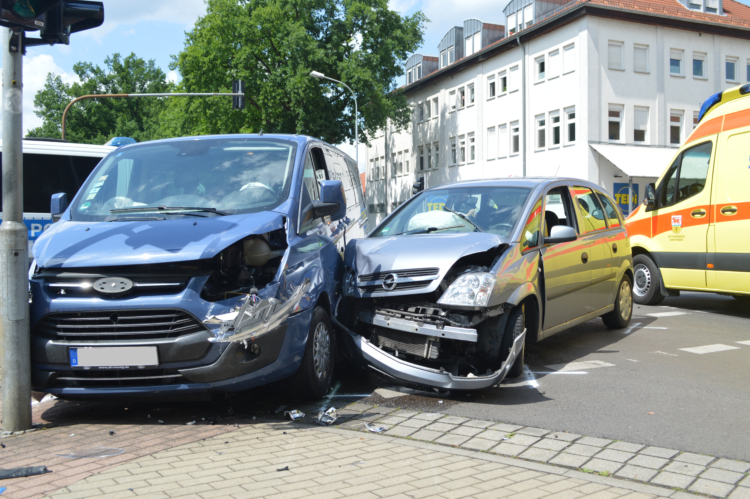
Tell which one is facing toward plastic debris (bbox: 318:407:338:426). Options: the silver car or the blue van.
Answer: the silver car

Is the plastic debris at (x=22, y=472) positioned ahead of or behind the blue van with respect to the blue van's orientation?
ahead

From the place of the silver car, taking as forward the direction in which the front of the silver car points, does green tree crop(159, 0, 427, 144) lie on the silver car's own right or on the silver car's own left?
on the silver car's own right

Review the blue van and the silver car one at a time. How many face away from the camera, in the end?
0

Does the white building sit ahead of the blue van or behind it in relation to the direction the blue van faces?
behind

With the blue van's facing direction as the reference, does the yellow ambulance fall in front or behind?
behind

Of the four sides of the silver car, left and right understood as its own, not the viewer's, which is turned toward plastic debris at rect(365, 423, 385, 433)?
front

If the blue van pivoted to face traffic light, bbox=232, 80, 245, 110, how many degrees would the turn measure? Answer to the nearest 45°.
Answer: approximately 135° to its right

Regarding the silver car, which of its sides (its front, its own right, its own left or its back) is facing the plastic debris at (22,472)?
front

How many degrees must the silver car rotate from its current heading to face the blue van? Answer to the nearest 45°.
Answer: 0° — it already faces it

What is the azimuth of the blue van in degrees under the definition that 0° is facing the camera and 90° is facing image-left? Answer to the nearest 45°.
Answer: approximately 45°
